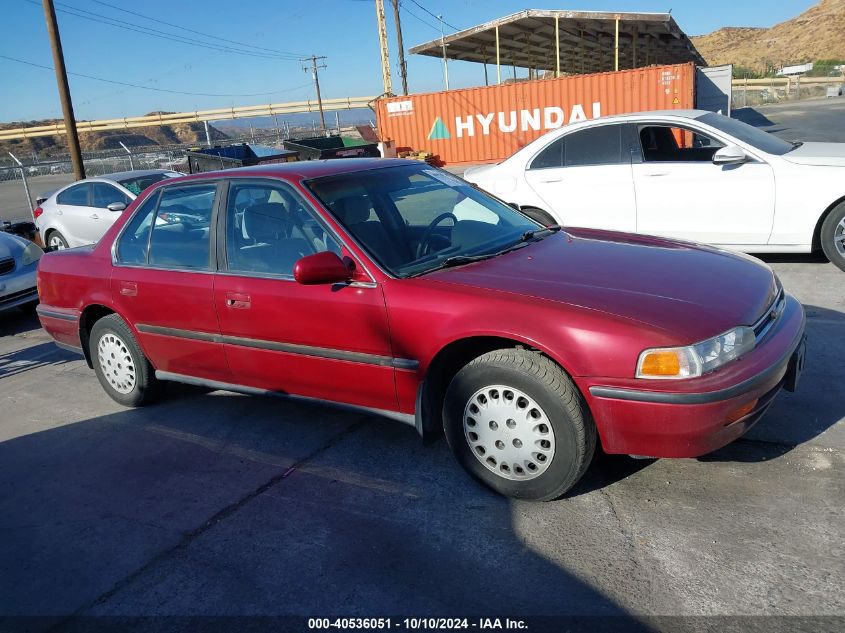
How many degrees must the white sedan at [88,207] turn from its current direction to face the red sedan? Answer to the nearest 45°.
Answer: approximately 45° to its right

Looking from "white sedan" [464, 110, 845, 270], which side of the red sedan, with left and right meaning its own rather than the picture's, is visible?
left

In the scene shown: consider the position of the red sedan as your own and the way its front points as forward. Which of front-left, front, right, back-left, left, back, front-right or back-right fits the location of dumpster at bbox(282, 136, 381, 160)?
back-left

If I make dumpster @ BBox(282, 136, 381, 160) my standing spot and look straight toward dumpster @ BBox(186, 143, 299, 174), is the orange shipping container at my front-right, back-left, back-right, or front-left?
back-right

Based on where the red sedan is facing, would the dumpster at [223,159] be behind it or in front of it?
behind

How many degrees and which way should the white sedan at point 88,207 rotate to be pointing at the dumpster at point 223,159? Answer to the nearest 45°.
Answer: approximately 90° to its left

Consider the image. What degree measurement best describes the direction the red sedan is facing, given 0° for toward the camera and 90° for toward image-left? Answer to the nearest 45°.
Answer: approximately 315°

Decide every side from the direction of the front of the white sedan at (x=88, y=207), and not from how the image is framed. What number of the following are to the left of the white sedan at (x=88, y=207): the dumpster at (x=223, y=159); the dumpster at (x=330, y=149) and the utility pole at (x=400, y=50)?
3

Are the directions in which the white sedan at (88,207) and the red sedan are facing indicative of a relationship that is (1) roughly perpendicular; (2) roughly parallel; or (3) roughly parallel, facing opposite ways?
roughly parallel
